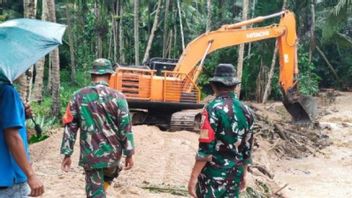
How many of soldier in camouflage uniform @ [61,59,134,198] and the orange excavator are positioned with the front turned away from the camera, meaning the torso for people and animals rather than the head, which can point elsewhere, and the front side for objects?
1

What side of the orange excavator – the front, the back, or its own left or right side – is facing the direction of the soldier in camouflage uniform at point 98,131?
right

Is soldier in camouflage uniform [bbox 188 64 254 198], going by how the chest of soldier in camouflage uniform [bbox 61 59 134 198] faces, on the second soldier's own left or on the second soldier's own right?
on the second soldier's own right

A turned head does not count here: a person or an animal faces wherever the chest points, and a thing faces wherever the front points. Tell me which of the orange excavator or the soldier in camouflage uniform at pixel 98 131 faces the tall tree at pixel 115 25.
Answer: the soldier in camouflage uniform

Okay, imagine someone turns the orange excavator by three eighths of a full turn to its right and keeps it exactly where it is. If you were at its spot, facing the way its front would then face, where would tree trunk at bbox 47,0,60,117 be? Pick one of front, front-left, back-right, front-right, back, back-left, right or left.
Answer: front-right

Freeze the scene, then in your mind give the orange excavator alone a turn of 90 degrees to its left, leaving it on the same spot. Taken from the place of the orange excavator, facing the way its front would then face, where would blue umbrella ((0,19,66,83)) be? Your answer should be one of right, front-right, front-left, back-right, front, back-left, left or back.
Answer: back

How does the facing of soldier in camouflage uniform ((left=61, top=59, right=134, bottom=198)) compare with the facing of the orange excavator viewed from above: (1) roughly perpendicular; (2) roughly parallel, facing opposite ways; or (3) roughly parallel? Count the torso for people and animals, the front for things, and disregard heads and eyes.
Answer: roughly perpendicular

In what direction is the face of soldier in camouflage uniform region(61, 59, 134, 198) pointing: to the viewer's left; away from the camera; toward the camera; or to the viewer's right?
away from the camera

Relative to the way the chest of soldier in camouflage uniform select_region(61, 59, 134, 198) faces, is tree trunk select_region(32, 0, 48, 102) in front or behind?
in front

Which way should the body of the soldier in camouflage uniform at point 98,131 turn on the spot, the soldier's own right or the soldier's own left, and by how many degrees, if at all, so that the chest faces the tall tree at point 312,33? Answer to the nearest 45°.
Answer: approximately 45° to the soldier's own right

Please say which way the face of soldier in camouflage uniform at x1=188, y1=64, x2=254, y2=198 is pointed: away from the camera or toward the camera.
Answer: away from the camera

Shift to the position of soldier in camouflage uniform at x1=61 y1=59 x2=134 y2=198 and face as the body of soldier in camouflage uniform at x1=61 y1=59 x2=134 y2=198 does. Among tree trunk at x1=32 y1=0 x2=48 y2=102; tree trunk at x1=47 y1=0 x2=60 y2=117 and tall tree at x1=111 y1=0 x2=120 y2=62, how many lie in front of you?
3

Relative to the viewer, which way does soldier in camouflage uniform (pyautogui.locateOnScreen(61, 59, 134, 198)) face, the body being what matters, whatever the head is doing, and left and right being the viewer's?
facing away from the viewer

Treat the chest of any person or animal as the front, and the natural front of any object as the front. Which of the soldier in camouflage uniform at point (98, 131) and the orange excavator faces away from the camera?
the soldier in camouflage uniform

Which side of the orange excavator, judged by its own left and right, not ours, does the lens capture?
right
